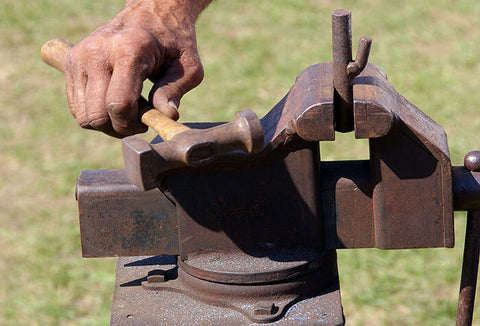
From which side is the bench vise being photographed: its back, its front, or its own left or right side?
right
